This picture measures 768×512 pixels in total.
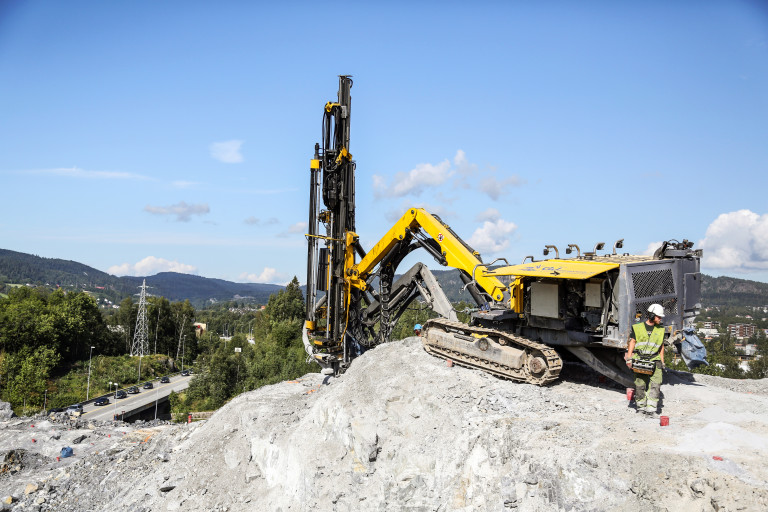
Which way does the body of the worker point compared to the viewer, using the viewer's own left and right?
facing the viewer
